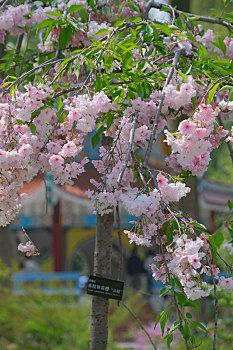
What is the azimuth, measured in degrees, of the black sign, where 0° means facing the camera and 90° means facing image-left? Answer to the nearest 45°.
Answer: approximately 0°
